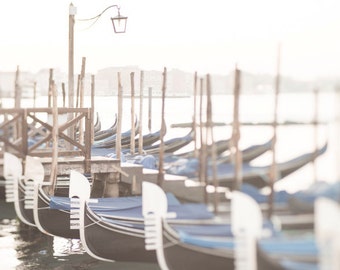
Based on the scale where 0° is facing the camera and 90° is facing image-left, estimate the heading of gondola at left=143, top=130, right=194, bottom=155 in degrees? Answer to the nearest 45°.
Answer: approximately 45°

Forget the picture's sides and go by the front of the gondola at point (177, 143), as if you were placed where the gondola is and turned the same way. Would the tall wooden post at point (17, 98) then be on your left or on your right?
on your right
